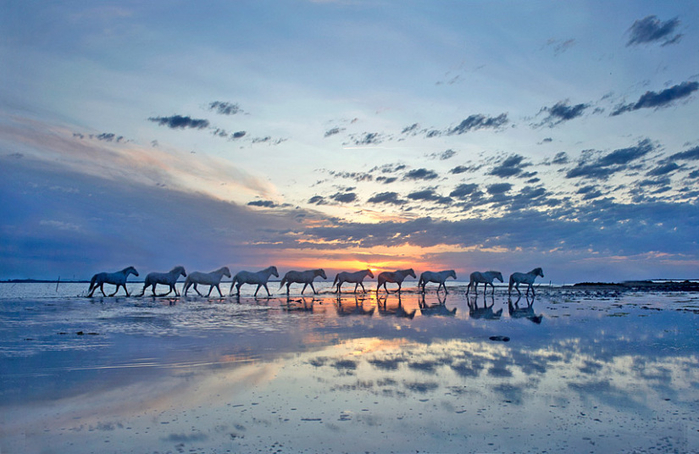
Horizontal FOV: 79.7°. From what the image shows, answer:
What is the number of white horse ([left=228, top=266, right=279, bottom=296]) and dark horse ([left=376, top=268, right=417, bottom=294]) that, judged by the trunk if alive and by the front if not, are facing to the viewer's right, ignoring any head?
2

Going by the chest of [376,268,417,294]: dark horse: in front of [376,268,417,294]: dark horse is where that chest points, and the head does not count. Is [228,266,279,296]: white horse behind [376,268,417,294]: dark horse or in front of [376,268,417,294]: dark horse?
behind

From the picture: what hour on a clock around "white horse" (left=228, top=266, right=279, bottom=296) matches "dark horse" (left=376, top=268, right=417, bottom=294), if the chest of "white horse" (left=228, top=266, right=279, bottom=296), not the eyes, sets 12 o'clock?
"dark horse" (left=376, top=268, right=417, bottom=294) is roughly at 12 o'clock from "white horse" (left=228, top=266, right=279, bottom=296).

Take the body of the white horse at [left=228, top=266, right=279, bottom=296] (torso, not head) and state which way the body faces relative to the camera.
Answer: to the viewer's right

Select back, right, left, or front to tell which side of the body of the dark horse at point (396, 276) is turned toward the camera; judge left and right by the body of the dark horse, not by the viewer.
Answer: right
